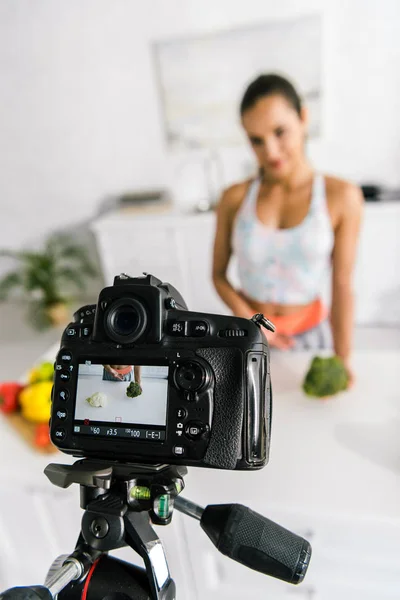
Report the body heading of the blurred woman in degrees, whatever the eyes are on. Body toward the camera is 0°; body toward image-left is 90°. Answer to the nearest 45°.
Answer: approximately 0°

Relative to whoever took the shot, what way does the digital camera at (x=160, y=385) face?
facing away from the viewer and to the right of the viewer

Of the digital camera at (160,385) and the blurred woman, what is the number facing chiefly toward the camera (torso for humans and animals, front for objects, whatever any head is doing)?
1

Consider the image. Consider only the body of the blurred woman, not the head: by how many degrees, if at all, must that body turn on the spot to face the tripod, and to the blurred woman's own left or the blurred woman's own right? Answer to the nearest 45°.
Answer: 0° — they already face it
